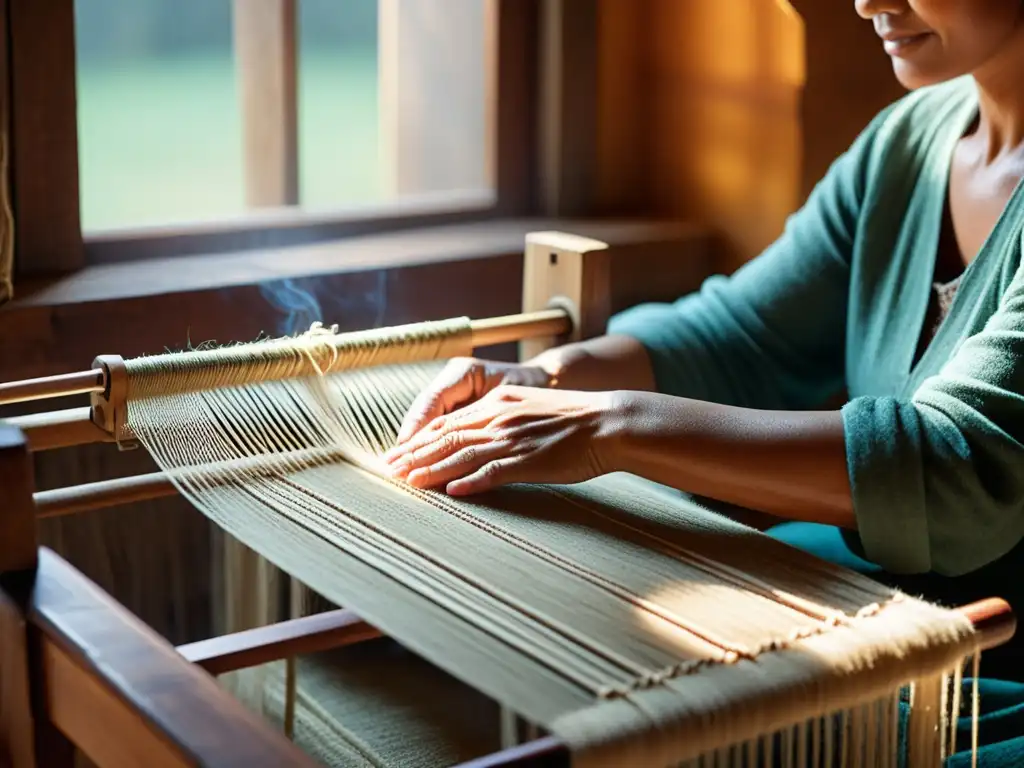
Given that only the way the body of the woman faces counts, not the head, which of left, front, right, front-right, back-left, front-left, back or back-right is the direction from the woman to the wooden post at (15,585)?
front

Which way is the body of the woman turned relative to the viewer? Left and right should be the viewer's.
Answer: facing the viewer and to the left of the viewer

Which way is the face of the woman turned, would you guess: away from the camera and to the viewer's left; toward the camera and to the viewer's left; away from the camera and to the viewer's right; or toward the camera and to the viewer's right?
toward the camera and to the viewer's left

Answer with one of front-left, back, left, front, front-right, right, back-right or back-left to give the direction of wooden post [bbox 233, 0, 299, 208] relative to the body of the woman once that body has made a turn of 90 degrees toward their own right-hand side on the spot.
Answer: front

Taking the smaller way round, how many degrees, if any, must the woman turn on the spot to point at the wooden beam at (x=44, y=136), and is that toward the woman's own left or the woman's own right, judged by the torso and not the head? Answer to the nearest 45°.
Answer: approximately 45° to the woman's own right

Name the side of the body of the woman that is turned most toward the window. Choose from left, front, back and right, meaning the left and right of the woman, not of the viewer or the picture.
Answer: right
